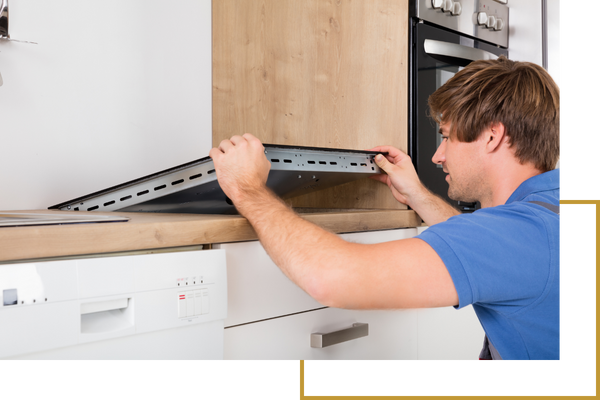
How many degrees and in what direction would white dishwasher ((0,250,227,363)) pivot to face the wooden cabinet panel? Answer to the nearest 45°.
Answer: approximately 90° to its left

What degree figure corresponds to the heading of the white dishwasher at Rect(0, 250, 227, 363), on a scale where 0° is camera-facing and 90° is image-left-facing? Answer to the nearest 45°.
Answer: approximately 315°

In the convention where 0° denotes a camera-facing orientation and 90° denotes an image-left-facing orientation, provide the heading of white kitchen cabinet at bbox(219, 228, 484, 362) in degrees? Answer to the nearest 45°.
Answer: approximately 315°

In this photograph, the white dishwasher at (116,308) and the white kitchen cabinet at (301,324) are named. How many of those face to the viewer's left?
0

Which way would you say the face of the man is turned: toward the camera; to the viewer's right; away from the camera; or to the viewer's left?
to the viewer's left
